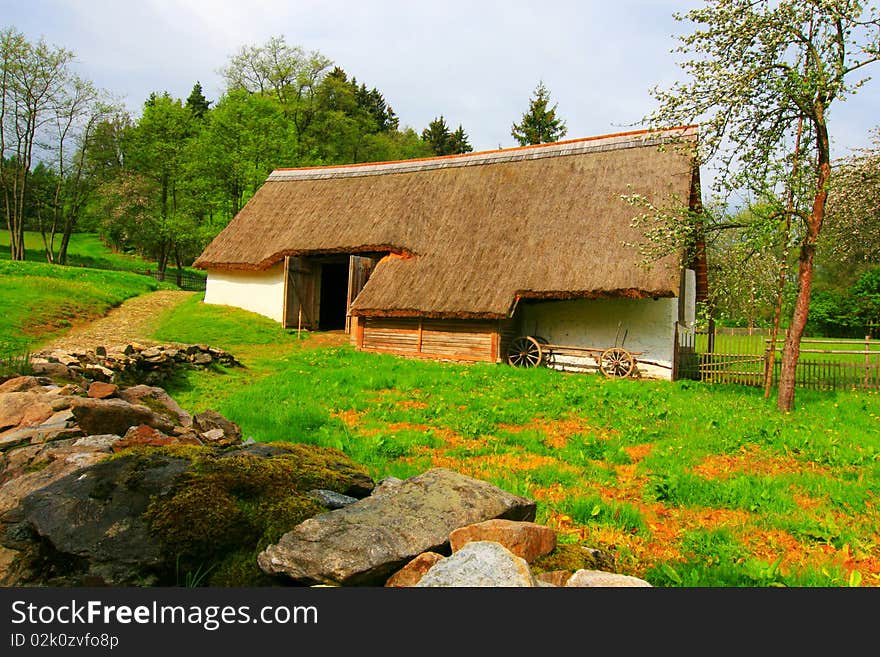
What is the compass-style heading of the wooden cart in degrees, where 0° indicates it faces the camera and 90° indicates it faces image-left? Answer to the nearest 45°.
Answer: approximately 270°

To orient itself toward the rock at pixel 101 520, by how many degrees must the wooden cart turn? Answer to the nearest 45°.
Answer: approximately 90° to its right

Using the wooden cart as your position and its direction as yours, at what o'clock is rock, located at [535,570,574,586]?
The rock is roughly at 3 o'clock from the wooden cart.

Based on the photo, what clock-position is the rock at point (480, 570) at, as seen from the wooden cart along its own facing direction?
The rock is roughly at 3 o'clock from the wooden cart.

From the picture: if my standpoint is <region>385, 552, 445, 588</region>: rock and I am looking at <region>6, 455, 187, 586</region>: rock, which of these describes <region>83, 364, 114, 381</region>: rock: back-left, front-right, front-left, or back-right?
front-right
